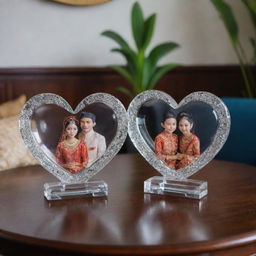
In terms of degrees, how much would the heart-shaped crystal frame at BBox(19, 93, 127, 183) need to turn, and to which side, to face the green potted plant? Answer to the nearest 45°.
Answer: approximately 180°

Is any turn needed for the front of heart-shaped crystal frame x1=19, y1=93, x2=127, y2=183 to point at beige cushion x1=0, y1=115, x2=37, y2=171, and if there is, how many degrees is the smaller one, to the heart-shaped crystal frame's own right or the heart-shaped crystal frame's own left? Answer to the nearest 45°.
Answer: approximately 180°

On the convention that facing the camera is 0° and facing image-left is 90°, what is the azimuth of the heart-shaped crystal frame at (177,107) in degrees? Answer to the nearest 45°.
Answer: approximately 0°

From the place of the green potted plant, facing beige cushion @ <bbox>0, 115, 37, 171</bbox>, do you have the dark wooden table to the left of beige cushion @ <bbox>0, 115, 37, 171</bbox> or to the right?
left

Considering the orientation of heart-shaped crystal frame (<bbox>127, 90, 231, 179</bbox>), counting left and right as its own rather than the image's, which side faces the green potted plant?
back

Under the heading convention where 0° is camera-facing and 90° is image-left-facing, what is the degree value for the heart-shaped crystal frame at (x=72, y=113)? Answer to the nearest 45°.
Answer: approximately 0°

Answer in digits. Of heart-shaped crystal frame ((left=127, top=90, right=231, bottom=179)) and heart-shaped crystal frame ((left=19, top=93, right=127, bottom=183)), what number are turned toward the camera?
2

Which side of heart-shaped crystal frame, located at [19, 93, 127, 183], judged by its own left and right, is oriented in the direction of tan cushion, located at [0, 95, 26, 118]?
back

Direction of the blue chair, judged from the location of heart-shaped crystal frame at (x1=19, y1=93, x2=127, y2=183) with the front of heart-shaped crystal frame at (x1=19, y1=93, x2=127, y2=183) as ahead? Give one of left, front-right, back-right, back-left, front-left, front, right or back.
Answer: back-left
